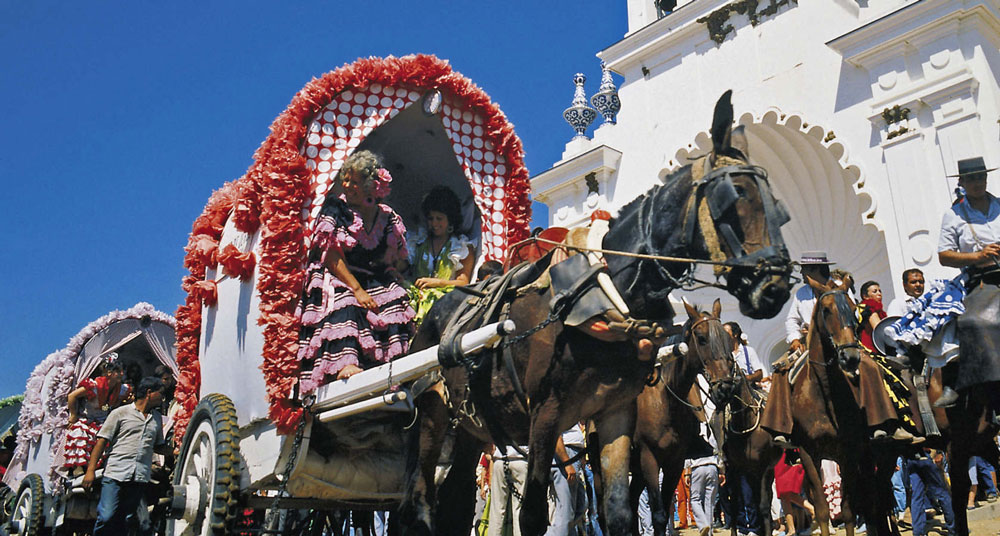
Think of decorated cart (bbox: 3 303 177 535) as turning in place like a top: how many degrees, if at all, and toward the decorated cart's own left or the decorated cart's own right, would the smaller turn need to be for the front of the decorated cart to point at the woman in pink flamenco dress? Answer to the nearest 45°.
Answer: approximately 45° to the decorated cart's own right

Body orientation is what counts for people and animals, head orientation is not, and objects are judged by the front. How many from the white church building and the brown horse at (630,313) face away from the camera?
0

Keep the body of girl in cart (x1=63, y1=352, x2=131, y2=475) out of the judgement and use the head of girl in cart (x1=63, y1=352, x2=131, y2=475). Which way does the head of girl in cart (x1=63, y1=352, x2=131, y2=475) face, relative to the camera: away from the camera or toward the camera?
toward the camera

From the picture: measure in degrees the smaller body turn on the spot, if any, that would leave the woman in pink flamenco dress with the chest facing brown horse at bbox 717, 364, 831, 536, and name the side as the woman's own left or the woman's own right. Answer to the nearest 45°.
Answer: approximately 90° to the woman's own left

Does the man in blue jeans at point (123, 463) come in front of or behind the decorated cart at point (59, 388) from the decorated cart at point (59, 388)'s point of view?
in front

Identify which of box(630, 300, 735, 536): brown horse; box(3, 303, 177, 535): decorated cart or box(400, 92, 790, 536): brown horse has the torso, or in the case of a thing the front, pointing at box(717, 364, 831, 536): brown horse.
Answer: the decorated cart

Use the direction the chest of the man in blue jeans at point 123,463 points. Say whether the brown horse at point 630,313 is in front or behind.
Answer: in front

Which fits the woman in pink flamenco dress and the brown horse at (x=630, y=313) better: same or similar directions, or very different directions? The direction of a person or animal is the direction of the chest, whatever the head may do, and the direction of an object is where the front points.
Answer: same or similar directions

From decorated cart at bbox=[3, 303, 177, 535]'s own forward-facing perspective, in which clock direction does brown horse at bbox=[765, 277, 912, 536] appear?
The brown horse is roughly at 12 o'clock from the decorated cart.

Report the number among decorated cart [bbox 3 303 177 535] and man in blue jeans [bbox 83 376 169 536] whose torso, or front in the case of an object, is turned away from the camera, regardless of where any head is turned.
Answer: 0

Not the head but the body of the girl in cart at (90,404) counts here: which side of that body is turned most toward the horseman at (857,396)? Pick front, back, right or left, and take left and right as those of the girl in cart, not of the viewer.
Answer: front

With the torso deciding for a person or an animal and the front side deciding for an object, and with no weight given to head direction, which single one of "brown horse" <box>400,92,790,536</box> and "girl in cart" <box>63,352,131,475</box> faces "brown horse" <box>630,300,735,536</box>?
the girl in cart

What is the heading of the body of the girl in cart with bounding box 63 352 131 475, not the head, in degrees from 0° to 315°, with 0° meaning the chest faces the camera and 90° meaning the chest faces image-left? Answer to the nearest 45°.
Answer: approximately 315°
